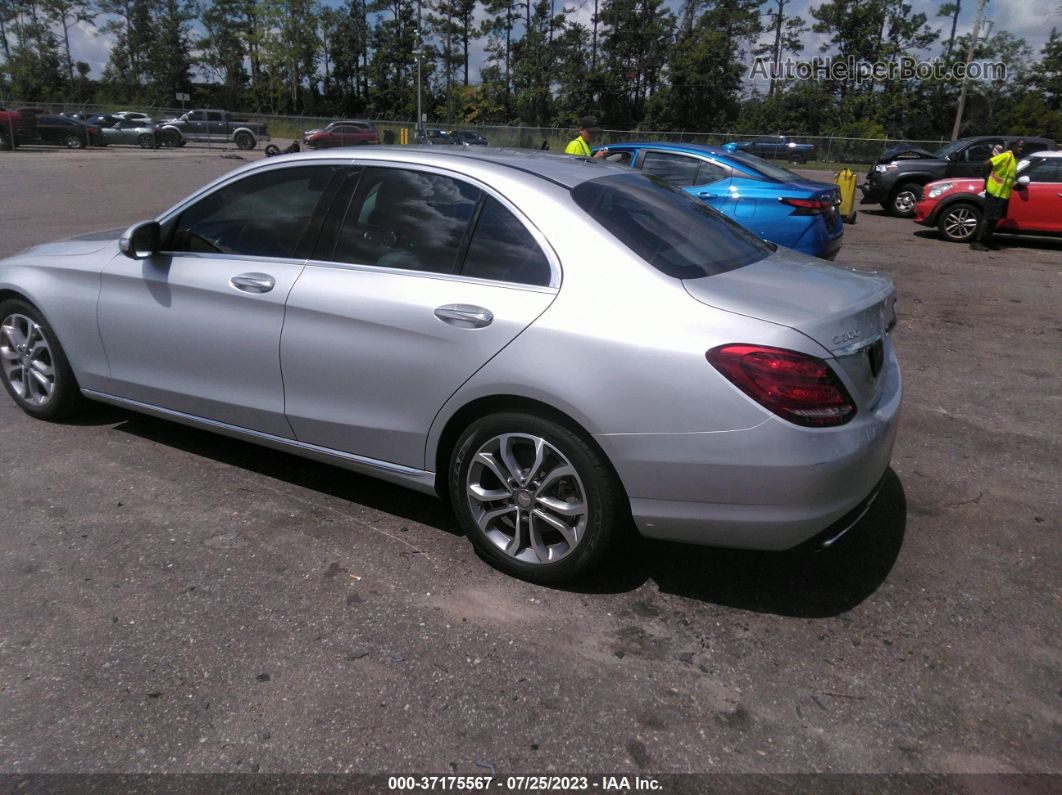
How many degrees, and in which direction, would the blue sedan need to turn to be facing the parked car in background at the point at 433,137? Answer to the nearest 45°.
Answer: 0° — it already faces it

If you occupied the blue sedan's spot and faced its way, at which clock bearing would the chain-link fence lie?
The chain-link fence is roughly at 1 o'clock from the blue sedan.

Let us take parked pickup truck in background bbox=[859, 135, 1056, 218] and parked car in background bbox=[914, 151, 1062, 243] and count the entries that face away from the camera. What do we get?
0

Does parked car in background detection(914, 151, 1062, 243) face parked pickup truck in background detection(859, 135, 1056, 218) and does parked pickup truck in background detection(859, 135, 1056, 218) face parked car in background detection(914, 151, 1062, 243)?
no

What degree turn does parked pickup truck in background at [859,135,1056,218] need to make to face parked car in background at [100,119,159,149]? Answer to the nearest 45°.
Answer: approximately 45° to its right

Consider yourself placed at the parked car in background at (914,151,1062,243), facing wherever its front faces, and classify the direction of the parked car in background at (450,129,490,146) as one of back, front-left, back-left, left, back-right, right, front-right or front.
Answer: front-right

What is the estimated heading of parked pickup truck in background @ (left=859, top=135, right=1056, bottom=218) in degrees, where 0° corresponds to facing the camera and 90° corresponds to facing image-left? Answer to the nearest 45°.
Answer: approximately 45°

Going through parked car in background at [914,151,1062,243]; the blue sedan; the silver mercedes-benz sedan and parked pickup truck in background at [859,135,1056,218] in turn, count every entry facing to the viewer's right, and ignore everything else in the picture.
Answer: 0

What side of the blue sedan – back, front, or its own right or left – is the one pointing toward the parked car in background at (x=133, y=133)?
front

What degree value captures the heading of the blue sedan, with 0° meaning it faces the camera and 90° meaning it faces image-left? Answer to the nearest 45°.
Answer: approximately 135°

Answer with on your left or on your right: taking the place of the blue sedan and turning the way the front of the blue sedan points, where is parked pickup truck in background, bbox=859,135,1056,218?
on your right

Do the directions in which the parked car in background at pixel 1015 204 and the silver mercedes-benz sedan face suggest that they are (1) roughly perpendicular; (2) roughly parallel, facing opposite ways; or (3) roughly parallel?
roughly parallel

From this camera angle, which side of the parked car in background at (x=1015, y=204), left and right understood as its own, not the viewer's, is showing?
left

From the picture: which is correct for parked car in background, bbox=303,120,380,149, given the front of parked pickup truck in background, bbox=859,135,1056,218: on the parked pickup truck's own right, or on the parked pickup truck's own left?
on the parked pickup truck's own right

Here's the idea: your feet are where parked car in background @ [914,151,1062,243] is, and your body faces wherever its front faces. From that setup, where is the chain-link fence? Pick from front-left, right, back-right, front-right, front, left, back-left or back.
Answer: front-right

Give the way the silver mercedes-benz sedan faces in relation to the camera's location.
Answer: facing away from the viewer and to the left of the viewer

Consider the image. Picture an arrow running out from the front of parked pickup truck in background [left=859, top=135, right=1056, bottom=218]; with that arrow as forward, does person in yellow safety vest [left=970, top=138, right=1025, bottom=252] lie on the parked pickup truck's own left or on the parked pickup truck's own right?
on the parked pickup truck's own left

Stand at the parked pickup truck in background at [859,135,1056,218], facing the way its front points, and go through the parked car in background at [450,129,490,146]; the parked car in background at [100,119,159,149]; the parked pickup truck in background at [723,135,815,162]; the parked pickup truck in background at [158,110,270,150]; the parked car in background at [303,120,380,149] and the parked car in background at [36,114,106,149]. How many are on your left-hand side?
0
